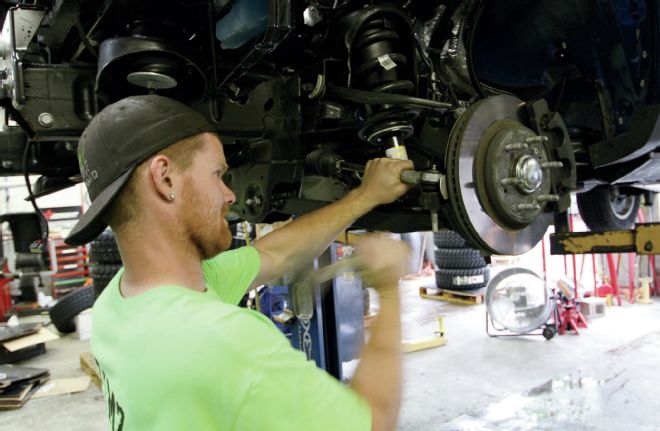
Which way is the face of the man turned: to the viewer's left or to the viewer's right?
to the viewer's right

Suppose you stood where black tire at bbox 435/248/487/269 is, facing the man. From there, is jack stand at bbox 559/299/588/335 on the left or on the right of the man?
left

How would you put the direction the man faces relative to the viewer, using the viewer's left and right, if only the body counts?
facing away from the viewer and to the right of the viewer
